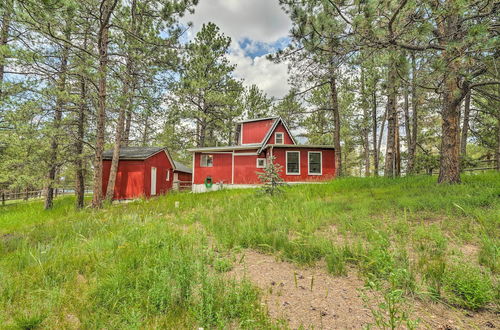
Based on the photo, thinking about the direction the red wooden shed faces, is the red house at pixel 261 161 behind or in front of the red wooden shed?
in front

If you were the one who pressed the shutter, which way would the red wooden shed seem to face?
facing the viewer and to the right of the viewer

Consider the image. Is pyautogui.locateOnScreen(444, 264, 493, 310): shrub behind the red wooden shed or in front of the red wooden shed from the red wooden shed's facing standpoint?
in front

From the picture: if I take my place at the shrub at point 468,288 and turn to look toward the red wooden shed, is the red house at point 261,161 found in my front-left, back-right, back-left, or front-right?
front-right

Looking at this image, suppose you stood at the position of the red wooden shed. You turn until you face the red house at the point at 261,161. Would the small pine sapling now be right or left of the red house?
right

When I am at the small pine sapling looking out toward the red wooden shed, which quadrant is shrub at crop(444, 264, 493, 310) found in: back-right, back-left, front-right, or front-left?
back-left

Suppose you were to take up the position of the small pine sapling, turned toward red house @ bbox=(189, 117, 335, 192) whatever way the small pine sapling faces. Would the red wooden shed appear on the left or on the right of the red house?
left

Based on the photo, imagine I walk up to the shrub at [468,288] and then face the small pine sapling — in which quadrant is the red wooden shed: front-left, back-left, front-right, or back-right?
front-left
